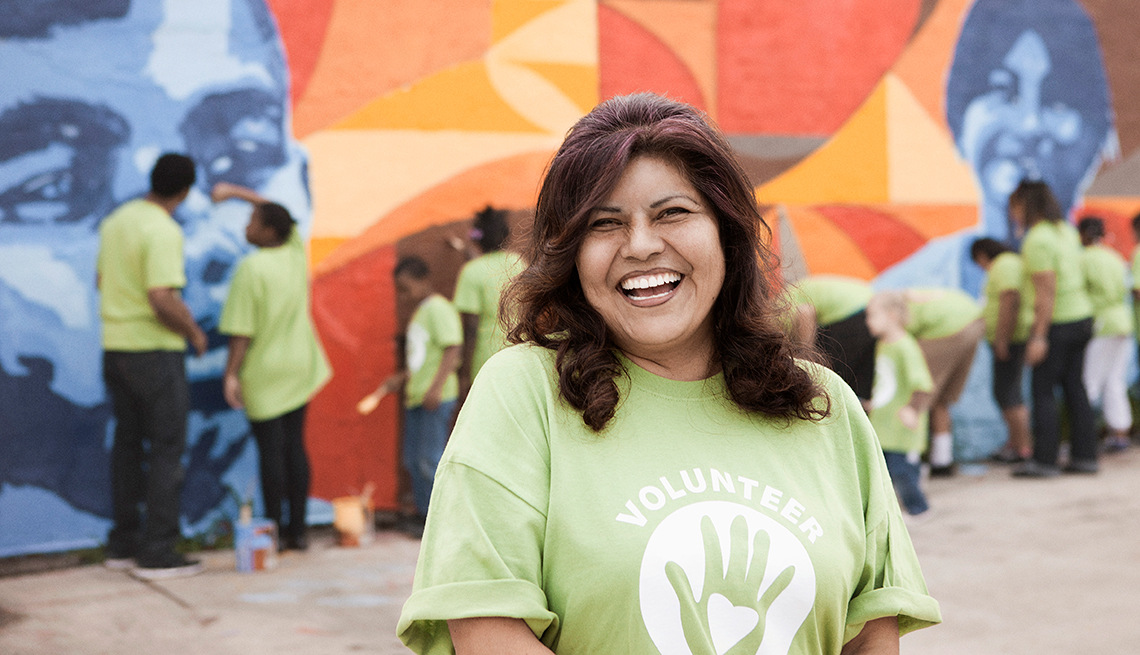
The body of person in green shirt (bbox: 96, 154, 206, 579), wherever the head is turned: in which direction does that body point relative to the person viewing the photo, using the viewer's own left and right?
facing away from the viewer and to the right of the viewer

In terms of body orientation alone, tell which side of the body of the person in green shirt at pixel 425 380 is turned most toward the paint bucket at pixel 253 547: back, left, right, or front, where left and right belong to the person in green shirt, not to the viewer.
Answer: front

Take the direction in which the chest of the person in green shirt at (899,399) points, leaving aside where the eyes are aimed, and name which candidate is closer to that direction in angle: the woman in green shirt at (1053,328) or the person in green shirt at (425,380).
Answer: the person in green shirt

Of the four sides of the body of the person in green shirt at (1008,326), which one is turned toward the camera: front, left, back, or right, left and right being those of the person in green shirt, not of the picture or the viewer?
left

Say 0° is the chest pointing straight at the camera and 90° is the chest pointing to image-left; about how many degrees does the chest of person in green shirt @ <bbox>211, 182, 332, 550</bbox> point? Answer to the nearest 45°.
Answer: approximately 135°

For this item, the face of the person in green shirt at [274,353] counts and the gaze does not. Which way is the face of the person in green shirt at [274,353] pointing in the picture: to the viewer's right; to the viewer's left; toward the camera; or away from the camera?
to the viewer's left

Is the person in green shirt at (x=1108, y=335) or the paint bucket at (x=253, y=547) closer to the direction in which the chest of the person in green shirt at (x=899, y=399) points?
the paint bucket

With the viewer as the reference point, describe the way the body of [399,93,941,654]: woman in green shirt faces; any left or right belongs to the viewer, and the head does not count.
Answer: facing the viewer

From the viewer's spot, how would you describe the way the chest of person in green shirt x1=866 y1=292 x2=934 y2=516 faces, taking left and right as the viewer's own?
facing the viewer and to the left of the viewer

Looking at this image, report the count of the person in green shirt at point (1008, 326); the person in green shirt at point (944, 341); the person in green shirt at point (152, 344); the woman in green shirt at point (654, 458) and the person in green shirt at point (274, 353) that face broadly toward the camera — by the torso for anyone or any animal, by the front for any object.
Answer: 1

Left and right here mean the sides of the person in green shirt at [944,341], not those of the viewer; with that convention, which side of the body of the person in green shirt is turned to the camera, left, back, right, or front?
left

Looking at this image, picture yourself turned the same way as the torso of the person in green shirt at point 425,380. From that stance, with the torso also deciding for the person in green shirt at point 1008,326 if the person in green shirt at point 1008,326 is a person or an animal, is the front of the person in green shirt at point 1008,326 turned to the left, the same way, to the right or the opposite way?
the same way

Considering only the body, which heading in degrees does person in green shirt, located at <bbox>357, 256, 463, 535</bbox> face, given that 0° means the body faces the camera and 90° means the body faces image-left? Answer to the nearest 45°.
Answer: approximately 45°

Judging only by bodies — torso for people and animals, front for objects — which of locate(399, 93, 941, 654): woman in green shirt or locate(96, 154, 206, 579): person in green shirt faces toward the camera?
the woman in green shirt

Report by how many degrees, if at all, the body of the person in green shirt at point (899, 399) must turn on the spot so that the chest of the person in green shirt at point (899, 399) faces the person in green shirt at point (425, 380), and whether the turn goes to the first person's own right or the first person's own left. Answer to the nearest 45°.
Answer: approximately 45° to the first person's own right

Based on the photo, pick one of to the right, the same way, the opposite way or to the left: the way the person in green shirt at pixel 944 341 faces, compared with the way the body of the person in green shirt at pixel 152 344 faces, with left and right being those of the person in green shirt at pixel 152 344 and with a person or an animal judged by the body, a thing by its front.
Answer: to the left
